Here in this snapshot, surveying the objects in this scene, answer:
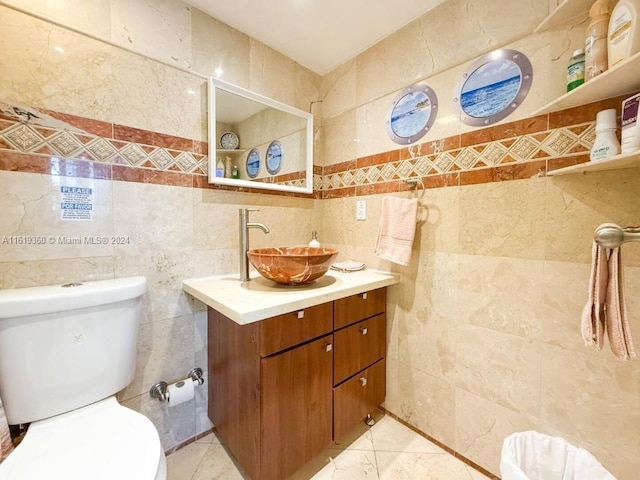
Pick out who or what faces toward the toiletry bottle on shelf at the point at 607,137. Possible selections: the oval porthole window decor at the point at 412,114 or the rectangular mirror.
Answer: the rectangular mirror

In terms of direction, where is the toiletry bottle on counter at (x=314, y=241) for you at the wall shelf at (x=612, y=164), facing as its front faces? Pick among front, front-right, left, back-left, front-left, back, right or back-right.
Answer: front-right

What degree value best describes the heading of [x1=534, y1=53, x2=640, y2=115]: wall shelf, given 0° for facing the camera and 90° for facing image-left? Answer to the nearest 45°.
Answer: approximately 45°

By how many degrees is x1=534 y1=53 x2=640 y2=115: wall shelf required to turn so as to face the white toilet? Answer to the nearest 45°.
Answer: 0° — it already faces it

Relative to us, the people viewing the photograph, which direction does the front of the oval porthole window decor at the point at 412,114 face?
facing the viewer and to the left of the viewer

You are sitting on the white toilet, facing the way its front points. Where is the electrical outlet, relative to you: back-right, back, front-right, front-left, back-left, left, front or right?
front-left

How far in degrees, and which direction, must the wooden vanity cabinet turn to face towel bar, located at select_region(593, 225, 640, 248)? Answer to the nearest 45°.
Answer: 0° — it already faces it

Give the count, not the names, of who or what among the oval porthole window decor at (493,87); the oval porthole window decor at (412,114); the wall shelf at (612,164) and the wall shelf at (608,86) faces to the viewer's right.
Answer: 0

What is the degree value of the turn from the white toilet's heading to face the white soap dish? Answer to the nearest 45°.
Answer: approximately 45° to its left
